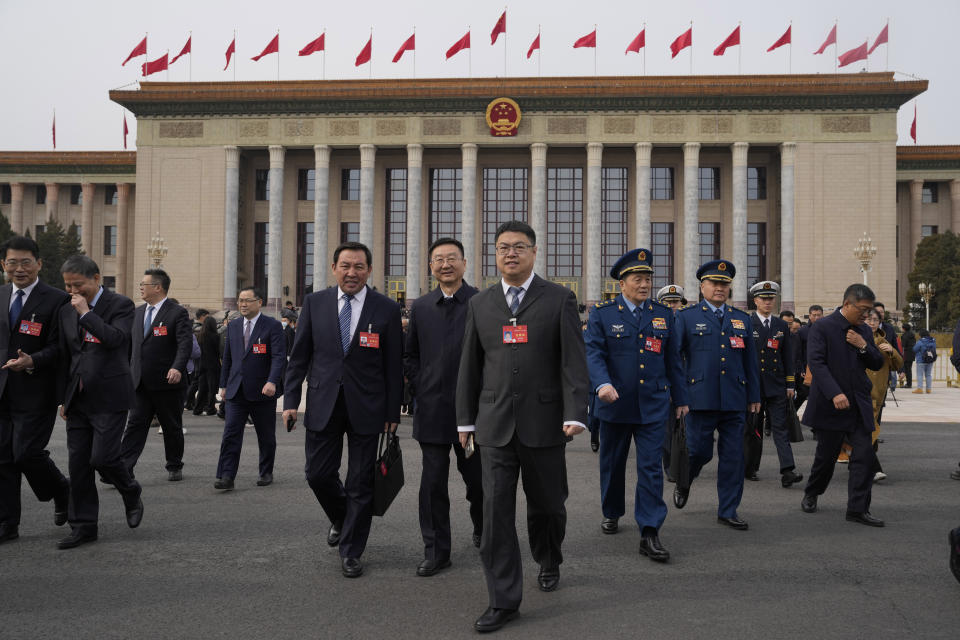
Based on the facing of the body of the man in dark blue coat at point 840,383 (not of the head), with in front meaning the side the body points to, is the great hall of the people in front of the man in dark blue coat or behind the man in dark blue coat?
behind

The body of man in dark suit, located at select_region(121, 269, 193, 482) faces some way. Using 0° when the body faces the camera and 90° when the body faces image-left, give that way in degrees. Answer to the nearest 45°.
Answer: approximately 45°

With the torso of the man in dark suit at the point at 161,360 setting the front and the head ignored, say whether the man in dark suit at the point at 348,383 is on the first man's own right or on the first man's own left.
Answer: on the first man's own left

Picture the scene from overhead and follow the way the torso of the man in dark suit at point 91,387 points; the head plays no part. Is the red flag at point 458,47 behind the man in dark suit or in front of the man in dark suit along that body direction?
behind

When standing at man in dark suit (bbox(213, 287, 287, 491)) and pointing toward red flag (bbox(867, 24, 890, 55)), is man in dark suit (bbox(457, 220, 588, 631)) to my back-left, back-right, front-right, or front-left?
back-right

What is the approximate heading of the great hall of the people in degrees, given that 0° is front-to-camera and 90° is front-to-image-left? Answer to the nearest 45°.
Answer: approximately 0°

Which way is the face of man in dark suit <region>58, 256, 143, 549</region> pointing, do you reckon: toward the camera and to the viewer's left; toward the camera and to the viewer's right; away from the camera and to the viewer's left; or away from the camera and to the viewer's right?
toward the camera and to the viewer's left

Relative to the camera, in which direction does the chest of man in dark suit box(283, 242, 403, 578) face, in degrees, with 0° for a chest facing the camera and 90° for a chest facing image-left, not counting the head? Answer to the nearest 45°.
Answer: approximately 0°

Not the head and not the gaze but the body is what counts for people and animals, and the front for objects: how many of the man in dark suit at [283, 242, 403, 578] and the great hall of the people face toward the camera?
2

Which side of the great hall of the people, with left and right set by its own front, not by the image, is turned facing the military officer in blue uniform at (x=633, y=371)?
front
